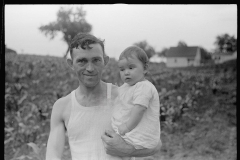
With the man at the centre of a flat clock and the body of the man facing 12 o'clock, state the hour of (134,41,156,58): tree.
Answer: The tree is roughly at 7 o'clock from the man.

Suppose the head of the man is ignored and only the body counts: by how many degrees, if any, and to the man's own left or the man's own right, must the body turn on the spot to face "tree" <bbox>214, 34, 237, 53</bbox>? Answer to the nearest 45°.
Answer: approximately 135° to the man's own left

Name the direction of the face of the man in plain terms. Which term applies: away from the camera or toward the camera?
toward the camera

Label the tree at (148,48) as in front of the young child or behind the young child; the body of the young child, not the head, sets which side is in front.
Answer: behind

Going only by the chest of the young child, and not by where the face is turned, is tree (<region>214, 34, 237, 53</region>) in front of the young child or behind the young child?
behind

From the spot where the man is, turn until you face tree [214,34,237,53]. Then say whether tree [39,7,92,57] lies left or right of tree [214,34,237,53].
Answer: left

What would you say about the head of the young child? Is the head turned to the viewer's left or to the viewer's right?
to the viewer's left

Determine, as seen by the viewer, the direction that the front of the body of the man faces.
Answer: toward the camera

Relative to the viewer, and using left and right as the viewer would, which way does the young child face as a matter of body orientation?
facing the viewer and to the left of the viewer
